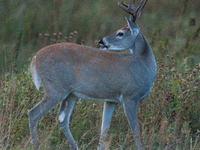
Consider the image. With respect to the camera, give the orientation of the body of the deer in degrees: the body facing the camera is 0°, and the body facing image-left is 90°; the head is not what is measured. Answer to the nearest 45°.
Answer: approximately 270°
